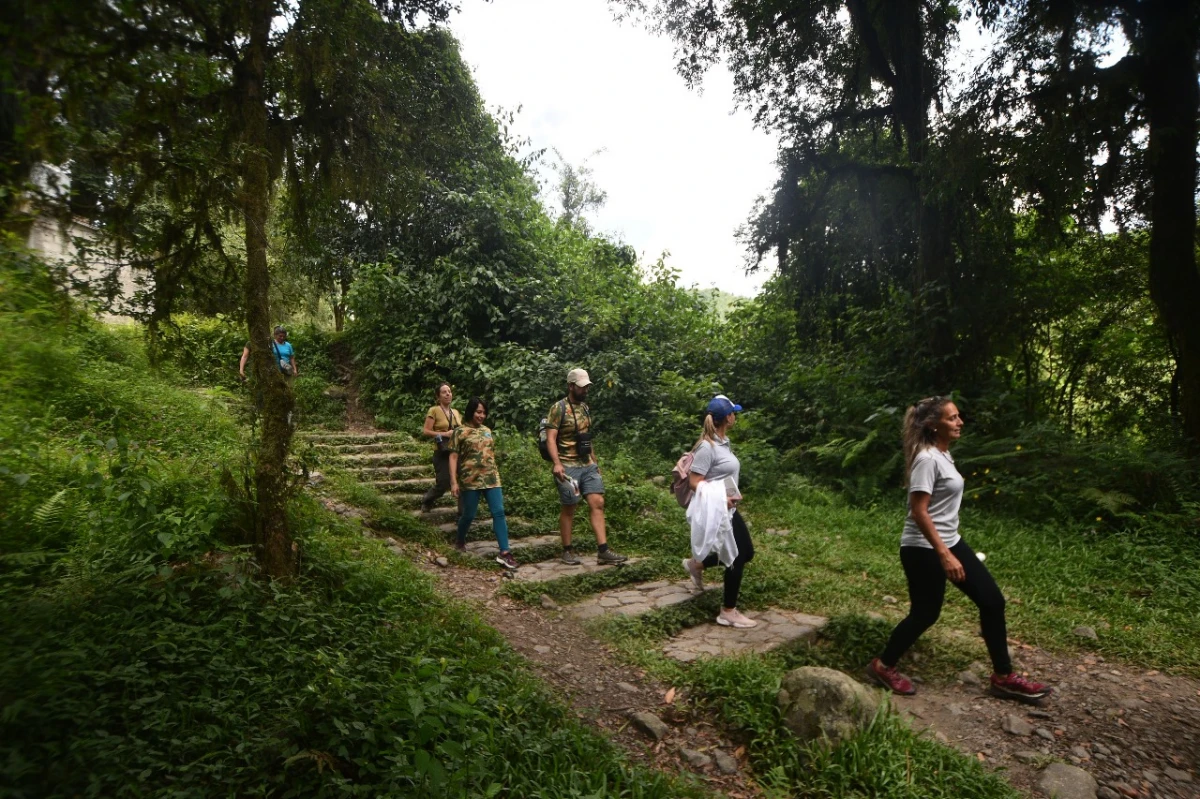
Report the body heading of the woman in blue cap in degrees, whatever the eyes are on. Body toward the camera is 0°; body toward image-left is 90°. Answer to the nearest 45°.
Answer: approximately 270°

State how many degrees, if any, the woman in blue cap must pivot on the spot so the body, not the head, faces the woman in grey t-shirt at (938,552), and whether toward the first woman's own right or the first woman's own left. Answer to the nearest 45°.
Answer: approximately 45° to the first woman's own right

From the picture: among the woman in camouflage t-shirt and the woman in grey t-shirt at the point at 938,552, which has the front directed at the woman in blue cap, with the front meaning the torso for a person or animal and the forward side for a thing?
the woman in camouflage t-shirt

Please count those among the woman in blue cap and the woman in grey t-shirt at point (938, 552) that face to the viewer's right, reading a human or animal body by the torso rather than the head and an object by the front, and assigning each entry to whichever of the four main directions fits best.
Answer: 2

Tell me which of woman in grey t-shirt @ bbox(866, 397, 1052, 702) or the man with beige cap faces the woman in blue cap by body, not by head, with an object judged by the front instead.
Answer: the man with beige cap

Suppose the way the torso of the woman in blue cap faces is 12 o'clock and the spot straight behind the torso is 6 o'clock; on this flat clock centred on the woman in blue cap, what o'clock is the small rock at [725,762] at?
The small rock is roughly at 3 o'clock from the woman in blue cap.

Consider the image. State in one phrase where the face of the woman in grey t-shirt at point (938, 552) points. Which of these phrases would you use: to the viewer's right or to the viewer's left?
to the viewer's right

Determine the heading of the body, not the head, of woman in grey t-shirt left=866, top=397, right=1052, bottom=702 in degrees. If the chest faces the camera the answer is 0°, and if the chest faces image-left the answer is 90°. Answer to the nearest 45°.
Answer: approximately 270°

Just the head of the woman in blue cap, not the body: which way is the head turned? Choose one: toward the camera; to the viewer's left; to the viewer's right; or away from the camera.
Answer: to the viewer's right
